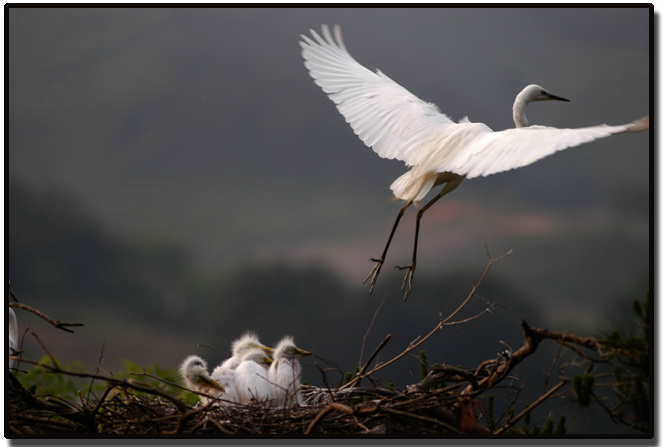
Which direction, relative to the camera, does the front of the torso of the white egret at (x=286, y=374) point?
to the viewer's right

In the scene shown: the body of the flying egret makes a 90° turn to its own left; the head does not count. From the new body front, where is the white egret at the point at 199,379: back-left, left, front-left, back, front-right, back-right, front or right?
left

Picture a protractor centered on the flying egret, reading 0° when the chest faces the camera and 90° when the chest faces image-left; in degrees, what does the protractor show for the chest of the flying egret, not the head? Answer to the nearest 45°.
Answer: approximately 225°
